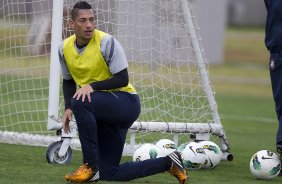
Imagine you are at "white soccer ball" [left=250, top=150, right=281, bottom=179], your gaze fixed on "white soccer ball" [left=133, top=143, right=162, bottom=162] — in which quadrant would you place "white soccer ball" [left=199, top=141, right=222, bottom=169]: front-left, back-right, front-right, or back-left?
front-right

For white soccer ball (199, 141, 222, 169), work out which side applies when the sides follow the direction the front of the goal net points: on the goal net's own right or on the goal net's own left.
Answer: on the goal net's own left

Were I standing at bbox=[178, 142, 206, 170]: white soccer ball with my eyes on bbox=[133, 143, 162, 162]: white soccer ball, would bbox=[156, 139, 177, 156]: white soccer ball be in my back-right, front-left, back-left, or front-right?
front-right

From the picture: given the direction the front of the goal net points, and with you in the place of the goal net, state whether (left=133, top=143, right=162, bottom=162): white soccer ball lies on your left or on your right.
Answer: on your left
